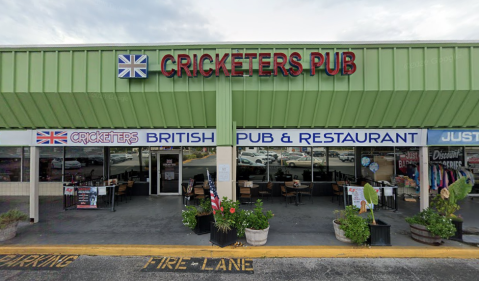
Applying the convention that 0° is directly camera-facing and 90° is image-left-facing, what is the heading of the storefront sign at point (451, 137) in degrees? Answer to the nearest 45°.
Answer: approximately 0°

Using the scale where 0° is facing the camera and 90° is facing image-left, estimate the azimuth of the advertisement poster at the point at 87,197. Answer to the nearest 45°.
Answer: approximately 0°

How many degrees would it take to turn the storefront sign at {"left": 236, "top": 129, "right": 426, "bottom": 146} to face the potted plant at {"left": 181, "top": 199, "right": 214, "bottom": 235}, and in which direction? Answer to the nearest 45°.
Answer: approximately 45° to its right

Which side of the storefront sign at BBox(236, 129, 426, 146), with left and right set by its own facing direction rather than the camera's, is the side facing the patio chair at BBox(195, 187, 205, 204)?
right

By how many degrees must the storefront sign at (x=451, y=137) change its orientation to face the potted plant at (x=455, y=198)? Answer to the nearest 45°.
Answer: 0° — it already faces it

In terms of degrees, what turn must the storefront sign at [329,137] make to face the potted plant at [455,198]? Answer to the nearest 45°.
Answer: approximately 90° to its left
